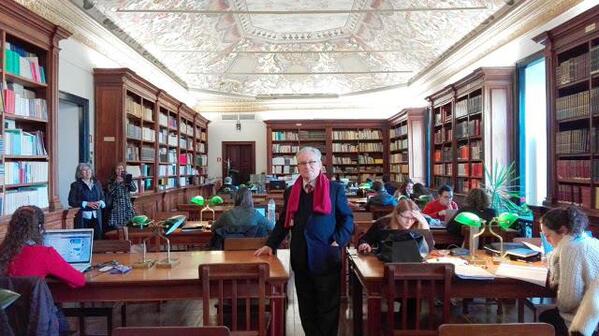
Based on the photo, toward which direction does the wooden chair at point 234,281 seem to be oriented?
away from the camera

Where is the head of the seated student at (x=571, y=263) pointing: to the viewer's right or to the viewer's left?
to the viewer's left

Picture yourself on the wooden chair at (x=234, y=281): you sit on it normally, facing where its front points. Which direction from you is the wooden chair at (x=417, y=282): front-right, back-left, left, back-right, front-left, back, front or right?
right

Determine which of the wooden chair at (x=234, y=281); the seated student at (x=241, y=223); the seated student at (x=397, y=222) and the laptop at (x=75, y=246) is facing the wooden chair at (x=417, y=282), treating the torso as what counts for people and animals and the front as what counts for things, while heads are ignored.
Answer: the seated student at (x=397, y=222)

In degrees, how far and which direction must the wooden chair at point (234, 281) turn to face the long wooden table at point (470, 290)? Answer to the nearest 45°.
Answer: approximately 90° to its right

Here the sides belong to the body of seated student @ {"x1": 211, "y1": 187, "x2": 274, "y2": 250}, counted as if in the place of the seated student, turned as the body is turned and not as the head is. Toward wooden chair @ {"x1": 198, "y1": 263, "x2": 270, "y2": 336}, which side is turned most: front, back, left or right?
back

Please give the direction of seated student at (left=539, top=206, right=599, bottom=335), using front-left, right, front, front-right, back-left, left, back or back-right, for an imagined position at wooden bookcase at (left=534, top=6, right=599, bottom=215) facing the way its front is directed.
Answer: front-left

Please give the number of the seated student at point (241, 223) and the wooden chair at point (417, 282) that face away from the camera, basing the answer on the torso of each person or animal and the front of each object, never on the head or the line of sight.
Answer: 2

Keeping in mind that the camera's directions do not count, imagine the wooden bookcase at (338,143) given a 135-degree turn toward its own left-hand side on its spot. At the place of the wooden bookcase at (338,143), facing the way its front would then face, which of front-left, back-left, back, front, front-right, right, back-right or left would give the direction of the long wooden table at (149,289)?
back-right

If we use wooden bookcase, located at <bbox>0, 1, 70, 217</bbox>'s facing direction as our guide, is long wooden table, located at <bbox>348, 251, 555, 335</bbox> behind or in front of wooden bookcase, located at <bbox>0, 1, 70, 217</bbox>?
in front

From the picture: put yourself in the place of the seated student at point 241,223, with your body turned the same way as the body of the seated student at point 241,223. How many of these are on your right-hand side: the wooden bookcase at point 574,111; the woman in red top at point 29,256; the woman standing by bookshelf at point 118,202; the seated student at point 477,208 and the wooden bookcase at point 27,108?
2

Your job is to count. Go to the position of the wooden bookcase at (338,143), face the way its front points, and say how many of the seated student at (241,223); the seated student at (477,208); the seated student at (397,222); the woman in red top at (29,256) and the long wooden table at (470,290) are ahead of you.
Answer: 5

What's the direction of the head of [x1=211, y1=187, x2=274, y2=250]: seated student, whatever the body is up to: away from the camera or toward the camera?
away from the camera

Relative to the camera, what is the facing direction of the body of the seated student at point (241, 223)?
away from the camera

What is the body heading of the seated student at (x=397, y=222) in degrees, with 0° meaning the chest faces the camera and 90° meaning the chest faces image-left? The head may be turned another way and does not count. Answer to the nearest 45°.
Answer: approximately 0°

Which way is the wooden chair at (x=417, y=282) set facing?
away from the camera

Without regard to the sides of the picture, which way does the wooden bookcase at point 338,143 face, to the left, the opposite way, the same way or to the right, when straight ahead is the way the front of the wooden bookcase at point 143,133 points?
to the right
